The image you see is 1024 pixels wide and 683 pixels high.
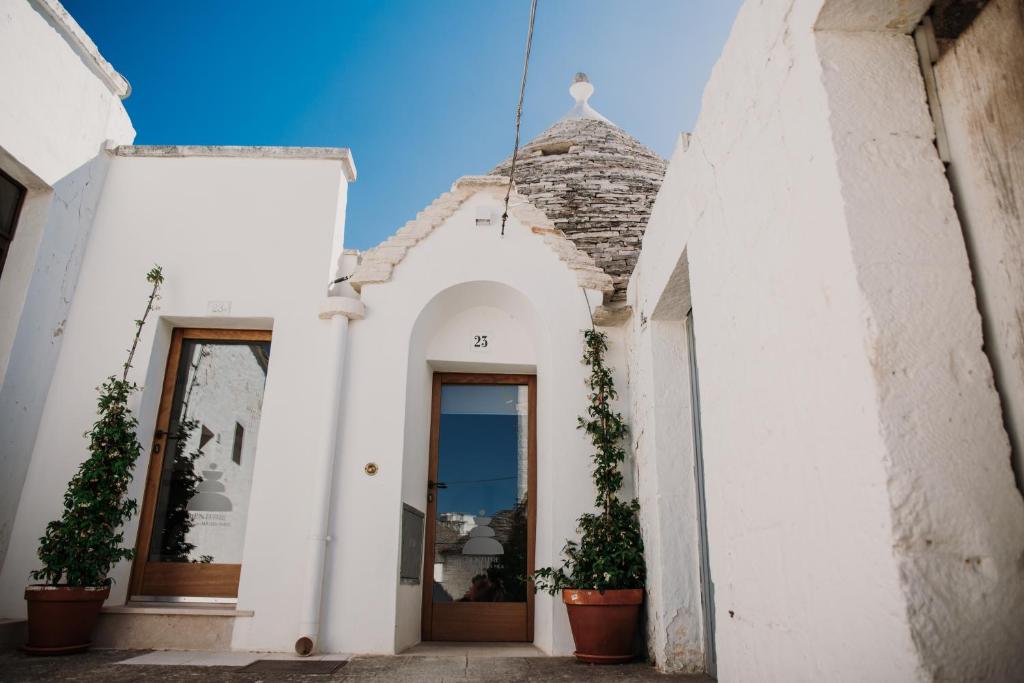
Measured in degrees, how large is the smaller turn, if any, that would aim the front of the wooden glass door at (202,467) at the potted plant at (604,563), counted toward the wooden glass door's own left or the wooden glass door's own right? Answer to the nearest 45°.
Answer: approximately 45° to the wooden glass door's own left

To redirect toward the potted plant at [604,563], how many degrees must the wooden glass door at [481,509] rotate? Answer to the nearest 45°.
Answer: approximately 45° to its left

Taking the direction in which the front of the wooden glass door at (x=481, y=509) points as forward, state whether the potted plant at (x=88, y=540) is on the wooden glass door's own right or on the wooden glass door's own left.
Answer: on the wooden glass door's own right

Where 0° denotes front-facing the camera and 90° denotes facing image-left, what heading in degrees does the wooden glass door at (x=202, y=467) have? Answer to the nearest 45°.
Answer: approximately 0°

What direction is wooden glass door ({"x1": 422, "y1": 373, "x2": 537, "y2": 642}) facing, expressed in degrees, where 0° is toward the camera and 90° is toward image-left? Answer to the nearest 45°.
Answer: approximately 0°

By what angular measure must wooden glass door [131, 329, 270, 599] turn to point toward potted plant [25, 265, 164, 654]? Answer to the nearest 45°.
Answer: approximately 45° to its right

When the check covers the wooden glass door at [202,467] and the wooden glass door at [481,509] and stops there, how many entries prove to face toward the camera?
2
